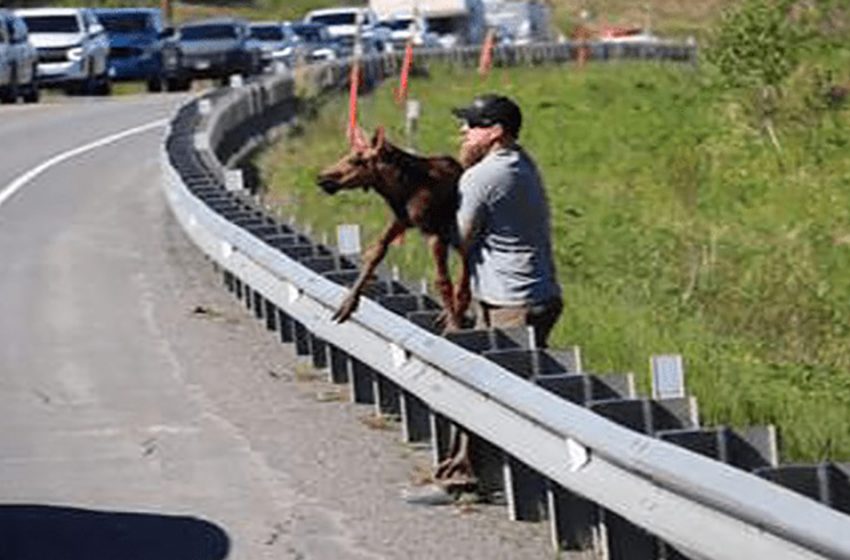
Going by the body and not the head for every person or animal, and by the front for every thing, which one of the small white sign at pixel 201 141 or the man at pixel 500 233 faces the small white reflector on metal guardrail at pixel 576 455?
the small white sign at pixel 201 141

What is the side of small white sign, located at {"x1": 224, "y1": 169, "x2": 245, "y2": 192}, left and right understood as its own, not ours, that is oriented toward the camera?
front

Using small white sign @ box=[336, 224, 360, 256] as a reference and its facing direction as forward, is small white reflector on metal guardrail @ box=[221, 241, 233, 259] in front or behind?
behind

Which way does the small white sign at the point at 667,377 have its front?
toward the camera

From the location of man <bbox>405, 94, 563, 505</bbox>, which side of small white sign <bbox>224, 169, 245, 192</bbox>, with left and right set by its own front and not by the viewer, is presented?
front

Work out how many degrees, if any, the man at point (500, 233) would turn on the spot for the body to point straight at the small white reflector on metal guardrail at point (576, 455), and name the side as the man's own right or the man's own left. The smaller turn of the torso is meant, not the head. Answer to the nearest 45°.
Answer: approximately 90° to the man's own left

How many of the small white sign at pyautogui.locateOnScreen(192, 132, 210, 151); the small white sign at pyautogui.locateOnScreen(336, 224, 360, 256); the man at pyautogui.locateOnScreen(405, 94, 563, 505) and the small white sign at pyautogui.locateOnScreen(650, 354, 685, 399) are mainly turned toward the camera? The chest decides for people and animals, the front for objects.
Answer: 3

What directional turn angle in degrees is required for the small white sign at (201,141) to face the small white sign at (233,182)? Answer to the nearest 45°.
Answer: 0° — it already faces it

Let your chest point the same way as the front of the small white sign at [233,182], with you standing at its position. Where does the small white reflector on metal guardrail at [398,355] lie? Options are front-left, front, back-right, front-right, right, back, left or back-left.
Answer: front

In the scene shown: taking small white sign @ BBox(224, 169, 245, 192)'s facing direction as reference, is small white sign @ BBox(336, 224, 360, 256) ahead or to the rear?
ahead

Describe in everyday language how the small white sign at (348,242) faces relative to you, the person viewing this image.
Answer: facing the viewer

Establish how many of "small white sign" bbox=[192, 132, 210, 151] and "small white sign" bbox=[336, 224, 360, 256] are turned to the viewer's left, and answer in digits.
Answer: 0

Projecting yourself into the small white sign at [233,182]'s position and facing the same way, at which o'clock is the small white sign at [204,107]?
the small white sign at [204,107] is roughly at 6 o'clock from the small white sign at [233,182].

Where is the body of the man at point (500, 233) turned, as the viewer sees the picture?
to the viewer's left
